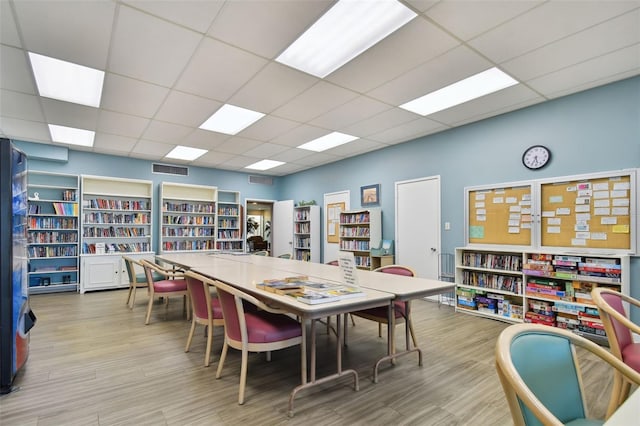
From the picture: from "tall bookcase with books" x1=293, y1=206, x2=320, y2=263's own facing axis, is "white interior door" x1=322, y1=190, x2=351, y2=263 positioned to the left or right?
on its left

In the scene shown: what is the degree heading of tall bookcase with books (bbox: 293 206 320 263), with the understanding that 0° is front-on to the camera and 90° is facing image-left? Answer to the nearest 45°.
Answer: approximately 45°

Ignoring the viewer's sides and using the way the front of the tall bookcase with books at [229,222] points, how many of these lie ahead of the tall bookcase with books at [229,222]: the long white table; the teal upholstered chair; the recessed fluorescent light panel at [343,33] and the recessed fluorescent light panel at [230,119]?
4

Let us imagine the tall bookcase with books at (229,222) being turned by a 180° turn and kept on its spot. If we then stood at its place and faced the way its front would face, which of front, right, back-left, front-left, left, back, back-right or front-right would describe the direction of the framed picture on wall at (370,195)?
back-right

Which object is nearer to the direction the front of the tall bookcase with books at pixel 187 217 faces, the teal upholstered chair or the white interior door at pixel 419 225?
the teal upholstered chair

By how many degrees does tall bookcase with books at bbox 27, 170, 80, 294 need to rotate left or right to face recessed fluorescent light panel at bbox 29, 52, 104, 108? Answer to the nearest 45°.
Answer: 0° — it already faces it

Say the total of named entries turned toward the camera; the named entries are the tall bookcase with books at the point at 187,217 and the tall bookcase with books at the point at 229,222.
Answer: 2

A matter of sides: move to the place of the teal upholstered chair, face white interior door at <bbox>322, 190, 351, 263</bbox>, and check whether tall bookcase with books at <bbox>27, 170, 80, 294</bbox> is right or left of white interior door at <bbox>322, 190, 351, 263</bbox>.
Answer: left

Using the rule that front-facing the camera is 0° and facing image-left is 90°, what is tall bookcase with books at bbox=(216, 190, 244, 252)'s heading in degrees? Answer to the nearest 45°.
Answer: approximately 0°
